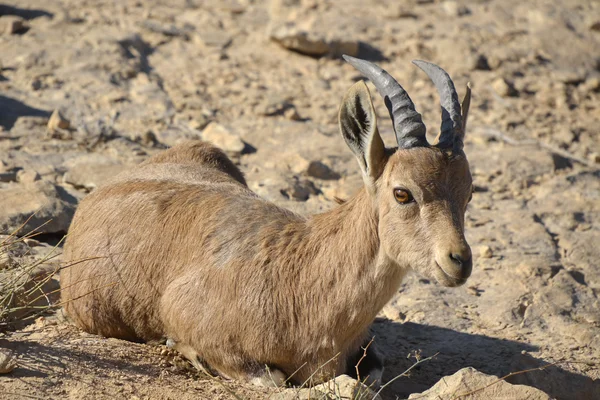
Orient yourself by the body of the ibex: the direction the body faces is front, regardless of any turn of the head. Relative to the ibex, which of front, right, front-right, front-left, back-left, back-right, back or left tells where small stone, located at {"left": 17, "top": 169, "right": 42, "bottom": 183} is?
back

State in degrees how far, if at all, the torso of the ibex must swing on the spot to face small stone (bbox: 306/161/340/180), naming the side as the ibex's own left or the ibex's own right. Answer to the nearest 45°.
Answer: approximately 135° to the ibex's own left

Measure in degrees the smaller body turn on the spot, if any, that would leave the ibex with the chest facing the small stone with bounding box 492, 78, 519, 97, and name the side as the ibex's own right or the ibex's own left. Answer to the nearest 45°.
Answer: approximately 90° to the ibex's own left

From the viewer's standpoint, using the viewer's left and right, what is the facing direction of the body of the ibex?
facing the viewer and to the right of the viewer

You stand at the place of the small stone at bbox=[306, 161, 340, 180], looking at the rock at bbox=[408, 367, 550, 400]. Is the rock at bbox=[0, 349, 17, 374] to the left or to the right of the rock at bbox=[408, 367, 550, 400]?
right

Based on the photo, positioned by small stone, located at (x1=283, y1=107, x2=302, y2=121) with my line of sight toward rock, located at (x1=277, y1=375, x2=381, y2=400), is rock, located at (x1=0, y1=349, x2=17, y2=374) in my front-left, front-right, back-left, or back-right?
front-right

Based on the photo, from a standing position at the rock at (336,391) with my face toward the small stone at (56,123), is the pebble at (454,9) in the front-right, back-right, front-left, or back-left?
front-right

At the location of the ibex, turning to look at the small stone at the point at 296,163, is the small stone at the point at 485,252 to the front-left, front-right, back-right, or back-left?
front-right

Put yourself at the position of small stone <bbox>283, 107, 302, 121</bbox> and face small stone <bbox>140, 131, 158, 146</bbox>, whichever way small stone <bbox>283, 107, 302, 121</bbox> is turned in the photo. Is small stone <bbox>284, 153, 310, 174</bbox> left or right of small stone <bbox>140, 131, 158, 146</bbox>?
left

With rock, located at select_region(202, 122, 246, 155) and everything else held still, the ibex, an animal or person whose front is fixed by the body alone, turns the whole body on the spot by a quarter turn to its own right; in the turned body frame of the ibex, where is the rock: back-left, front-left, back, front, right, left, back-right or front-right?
back-right

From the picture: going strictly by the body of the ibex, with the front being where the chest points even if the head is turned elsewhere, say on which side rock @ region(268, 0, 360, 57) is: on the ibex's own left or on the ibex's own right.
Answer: on the ibex's own left

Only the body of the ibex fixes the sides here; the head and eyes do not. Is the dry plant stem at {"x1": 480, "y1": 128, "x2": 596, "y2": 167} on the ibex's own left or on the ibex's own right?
on the ibex's own left

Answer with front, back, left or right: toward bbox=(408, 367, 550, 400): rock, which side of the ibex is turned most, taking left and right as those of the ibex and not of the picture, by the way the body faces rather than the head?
front

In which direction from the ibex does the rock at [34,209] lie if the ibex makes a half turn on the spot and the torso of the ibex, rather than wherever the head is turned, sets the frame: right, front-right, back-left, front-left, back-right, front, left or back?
front

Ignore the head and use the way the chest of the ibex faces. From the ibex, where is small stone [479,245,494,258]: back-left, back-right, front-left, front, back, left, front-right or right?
left

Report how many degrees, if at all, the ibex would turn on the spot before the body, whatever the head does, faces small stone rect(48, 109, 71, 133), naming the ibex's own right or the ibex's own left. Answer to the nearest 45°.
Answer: approximately 180°
